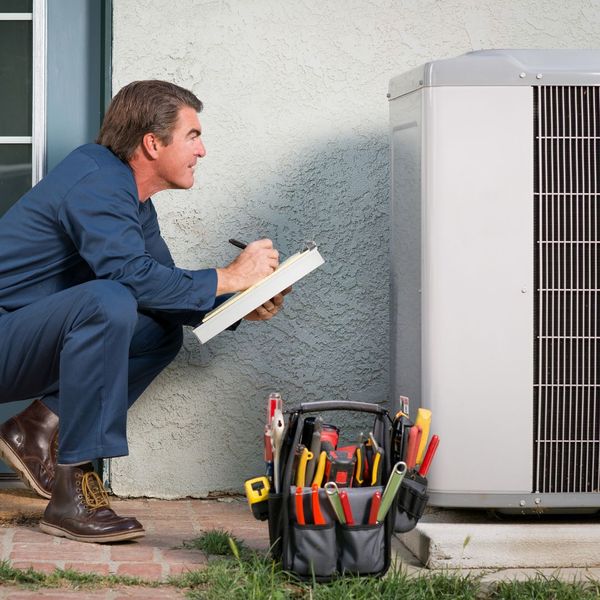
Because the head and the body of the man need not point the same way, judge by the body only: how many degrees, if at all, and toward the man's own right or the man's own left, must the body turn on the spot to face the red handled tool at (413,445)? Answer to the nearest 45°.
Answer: approximately 45° to the man's own right

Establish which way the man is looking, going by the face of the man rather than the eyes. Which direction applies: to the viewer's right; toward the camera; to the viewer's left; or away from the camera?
to the viewer's right

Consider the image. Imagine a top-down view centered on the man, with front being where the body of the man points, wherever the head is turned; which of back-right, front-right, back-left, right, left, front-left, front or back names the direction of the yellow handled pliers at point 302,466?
front-right

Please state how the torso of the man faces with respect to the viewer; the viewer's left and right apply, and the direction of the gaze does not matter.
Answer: facing to the right of the viewer

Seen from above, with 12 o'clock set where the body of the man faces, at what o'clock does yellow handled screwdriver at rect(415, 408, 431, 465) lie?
The yellow handled screwdriver is roughly at 1 o'clock from the man.

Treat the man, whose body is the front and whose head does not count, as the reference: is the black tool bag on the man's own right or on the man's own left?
on the man's own right
